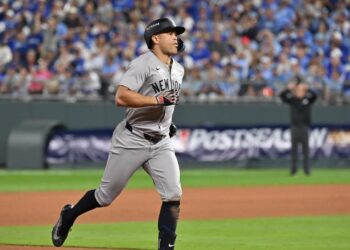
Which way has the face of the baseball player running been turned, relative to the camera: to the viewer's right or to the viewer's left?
to the viewer's right

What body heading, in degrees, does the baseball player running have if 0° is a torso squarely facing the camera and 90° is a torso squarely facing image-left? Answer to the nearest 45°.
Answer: approximately 315°

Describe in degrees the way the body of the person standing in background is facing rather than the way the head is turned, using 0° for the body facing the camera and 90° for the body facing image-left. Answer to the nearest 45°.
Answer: approximately 0°

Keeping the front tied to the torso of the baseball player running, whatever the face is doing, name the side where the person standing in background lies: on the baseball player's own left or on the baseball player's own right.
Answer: on the baseball player's own left

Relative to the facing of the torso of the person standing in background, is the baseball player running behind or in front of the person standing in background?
in front

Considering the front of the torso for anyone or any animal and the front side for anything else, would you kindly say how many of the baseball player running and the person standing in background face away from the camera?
0
